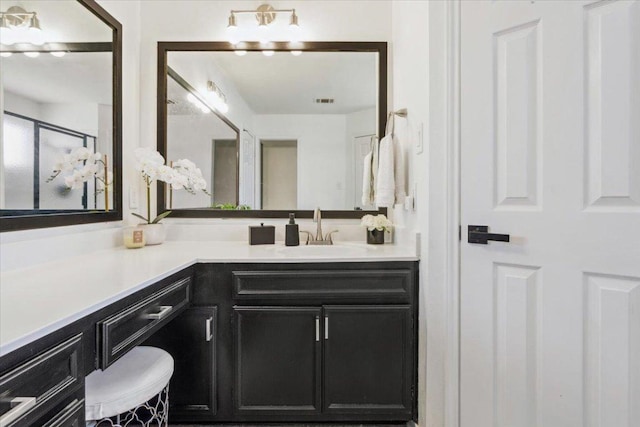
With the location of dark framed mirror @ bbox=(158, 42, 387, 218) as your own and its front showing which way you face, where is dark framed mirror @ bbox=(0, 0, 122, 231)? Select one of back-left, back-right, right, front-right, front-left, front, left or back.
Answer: front-right

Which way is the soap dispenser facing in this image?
toward the camera

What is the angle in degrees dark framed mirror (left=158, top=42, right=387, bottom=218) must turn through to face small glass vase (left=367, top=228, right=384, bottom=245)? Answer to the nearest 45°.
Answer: approximately 45° to its left

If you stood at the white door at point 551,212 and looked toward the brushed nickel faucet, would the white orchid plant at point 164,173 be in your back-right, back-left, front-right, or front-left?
front-left

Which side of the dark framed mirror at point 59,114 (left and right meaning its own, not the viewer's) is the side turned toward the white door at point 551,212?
front

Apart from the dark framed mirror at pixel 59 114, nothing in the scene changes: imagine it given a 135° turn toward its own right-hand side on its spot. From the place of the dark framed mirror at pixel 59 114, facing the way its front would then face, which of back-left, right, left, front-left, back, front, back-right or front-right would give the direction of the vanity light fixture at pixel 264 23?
back

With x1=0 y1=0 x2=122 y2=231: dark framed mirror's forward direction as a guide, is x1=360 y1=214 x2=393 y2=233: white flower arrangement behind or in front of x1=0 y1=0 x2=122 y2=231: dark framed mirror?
in front

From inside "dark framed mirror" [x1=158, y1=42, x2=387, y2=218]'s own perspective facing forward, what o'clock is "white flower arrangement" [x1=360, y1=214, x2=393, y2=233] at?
The white flower arrangement is roughly at 10 o'clock from the dark framed mirror.

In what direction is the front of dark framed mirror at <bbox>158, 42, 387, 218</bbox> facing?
toward the camera

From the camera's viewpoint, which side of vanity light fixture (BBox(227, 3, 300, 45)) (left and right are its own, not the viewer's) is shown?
front
